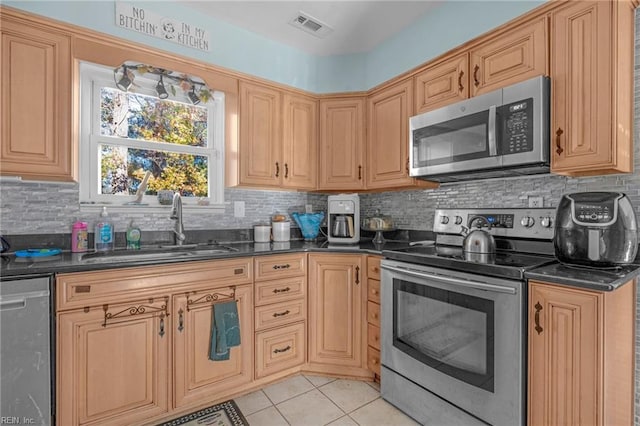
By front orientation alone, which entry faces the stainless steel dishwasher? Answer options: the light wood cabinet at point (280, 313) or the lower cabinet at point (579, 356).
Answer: the lower cabinet

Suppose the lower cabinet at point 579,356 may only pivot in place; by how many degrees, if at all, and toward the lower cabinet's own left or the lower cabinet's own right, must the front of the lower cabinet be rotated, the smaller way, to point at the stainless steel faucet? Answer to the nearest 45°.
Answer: approximately 45° to the lower cabinet's own right

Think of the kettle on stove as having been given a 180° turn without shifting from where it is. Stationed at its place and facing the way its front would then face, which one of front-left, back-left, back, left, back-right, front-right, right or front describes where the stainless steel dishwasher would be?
back-right

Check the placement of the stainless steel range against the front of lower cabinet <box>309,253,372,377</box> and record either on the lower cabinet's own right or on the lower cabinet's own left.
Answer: on the lower cabinet's own left

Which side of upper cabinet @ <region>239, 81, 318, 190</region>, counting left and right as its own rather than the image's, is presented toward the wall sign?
right

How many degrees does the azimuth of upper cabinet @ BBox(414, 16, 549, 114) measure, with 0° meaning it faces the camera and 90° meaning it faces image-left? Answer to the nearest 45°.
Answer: approximately 45°

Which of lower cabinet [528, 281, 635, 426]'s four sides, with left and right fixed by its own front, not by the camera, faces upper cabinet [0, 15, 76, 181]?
front

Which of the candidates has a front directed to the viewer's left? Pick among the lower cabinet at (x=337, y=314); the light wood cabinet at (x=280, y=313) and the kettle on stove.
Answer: the kettle on stove

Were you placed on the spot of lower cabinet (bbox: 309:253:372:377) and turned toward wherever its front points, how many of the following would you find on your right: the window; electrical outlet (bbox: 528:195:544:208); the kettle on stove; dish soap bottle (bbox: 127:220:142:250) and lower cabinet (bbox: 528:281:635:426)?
2
